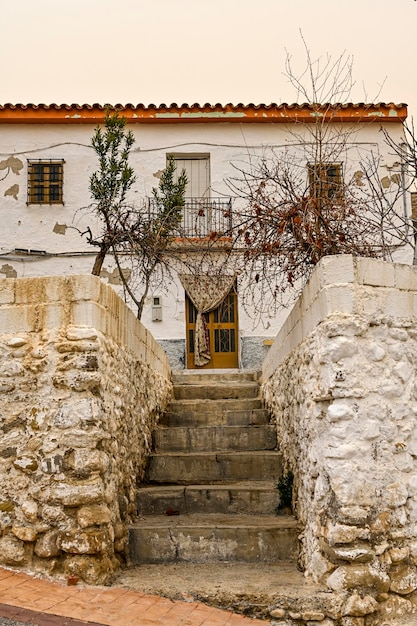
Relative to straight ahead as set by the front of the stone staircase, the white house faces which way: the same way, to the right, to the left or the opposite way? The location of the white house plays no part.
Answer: the same way

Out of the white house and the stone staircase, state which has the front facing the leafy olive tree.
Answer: the white house

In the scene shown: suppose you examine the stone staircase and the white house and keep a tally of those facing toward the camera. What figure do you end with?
2

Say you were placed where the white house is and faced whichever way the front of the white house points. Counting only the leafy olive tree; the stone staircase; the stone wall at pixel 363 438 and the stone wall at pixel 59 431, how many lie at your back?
0

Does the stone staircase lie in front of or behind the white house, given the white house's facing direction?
in front

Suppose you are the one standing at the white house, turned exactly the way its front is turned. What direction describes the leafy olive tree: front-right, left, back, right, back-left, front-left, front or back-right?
front

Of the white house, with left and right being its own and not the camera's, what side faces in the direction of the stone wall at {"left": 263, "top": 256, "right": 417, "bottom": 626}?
front

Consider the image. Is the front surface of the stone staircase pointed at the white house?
no

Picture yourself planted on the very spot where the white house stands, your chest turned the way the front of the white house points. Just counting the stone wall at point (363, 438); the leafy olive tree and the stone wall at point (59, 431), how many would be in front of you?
3

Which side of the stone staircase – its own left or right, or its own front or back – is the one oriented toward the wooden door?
back

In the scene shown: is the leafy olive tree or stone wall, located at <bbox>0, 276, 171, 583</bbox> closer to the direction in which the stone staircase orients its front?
the stone wall

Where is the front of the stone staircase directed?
toward the camera

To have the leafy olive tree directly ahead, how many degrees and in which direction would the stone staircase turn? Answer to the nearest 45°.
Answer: approximately 180°
